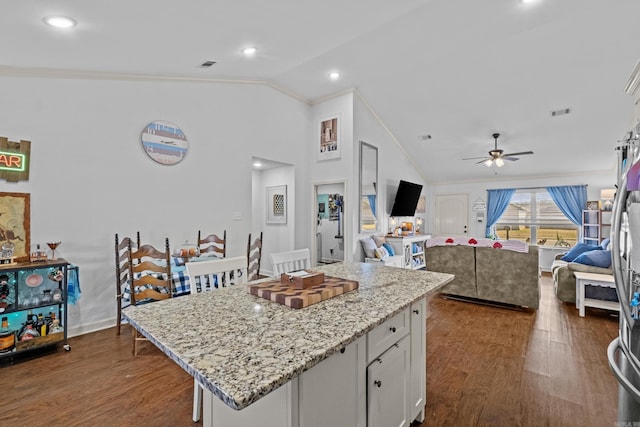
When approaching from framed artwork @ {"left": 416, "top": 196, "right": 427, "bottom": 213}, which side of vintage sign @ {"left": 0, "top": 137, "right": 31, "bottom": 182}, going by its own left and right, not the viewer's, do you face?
left

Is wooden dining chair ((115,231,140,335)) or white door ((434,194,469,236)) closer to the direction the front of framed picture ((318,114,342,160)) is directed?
the wooden dining chair

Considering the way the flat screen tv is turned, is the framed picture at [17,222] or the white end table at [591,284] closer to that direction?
the white end table

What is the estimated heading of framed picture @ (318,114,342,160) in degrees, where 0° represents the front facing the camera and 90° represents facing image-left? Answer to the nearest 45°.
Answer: approximately 45°

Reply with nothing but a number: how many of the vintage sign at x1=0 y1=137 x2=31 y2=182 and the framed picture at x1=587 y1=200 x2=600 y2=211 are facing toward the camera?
2

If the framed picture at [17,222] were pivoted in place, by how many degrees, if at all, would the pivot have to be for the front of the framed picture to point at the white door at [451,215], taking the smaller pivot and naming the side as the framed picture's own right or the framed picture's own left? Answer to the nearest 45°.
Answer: approximately 90° to the framed picture's own left

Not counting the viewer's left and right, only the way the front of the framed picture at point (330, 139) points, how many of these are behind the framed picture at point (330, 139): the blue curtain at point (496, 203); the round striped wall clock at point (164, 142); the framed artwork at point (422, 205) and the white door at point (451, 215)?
3

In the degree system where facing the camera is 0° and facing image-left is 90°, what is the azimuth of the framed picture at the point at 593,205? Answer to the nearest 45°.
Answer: approximately 0°
